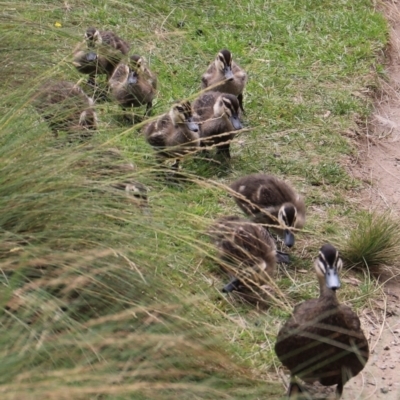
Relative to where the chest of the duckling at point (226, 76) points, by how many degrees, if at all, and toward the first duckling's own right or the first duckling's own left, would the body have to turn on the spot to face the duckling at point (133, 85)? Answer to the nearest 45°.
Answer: approximately 45° to the first duckling's own right

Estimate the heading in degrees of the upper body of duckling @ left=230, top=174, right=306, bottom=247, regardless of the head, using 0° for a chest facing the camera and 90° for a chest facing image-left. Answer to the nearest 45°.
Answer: approximately 315°

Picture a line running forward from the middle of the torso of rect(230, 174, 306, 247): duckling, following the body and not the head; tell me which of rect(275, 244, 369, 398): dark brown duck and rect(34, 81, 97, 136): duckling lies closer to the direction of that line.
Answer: the dark brown duck

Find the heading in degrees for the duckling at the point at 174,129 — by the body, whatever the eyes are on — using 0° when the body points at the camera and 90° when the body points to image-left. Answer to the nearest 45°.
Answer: approximately 315°

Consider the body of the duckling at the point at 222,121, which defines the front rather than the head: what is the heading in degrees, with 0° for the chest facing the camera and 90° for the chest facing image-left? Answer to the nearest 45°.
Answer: approximately 315°

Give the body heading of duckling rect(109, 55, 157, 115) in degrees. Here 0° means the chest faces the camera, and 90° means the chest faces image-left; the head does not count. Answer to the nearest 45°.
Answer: approximately 0°

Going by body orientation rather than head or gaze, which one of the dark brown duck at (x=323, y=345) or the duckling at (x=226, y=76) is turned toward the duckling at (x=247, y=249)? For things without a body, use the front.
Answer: the duckling at (x=226, y=76)

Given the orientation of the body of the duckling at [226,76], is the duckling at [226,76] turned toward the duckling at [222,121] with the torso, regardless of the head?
yes

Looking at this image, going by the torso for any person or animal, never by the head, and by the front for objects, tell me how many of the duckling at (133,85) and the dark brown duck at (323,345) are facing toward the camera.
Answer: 2
